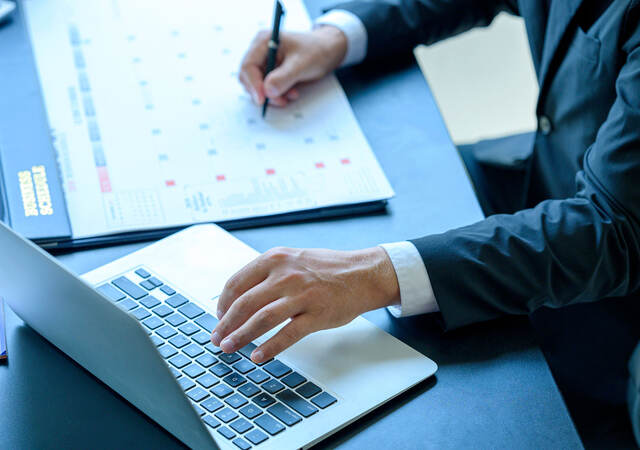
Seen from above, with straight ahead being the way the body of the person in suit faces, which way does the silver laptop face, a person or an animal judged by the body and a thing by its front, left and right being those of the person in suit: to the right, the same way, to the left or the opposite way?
the opposite way
